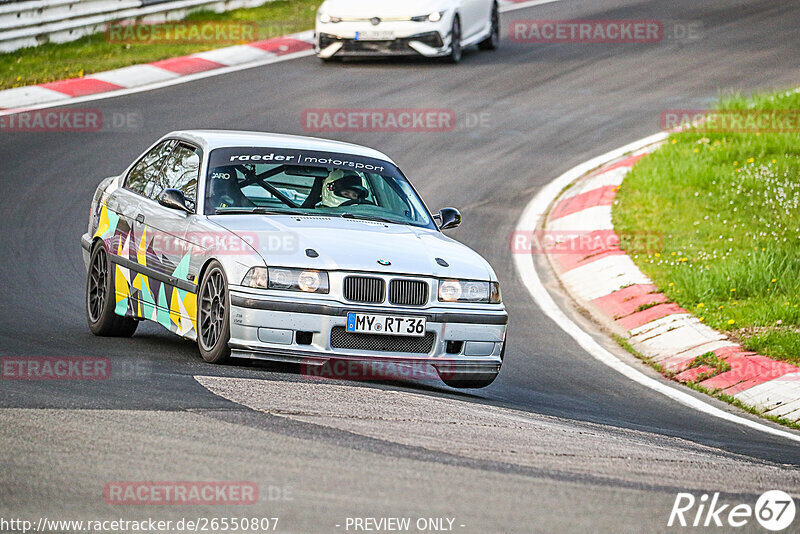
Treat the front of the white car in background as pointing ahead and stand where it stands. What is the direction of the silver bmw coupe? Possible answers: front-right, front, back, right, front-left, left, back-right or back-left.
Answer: front-left

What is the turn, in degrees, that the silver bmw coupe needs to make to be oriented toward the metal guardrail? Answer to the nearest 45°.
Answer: approximately 135° to its left

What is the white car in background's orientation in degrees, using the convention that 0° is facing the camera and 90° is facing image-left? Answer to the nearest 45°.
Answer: approximately 45°

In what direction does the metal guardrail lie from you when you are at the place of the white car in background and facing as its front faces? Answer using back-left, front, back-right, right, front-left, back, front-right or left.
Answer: front-right

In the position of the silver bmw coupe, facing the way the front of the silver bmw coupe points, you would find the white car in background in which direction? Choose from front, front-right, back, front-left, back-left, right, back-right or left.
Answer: back-left

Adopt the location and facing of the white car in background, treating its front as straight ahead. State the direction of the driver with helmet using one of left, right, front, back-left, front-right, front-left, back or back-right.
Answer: front-left

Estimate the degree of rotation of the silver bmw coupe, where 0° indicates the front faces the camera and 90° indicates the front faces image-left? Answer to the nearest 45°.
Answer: approximately 315°
